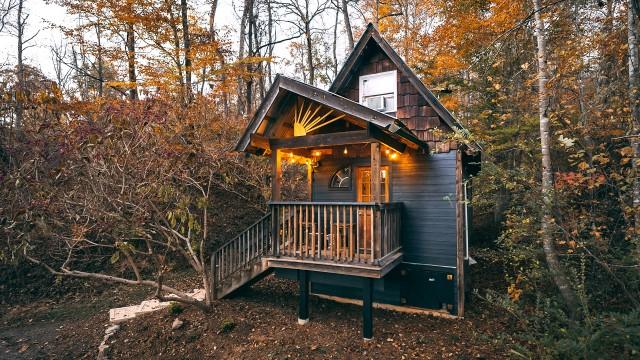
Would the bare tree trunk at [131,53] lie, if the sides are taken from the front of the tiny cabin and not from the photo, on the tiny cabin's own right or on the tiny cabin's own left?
on the tiny cabin's own right

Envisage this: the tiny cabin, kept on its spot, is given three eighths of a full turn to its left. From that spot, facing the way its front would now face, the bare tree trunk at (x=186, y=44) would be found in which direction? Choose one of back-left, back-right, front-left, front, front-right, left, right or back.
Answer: back-left

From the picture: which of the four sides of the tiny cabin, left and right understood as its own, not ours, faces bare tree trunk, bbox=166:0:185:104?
right

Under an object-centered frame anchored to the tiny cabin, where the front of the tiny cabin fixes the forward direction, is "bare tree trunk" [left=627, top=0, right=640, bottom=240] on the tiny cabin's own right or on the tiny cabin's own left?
on the tiny cabin's own left

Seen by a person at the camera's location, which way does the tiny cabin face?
facing the viewer and to the left of the viewer

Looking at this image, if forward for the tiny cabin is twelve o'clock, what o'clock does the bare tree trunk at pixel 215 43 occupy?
The bare tree trunk is roughly at 3 o'clock from the tiny cabin.

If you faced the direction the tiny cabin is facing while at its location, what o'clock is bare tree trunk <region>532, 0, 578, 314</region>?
The bare tree trunk is roughly at 8 o'clock from the tiny cabin.
